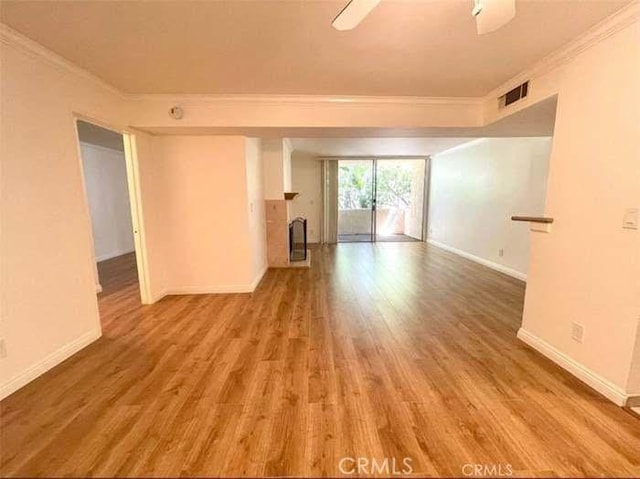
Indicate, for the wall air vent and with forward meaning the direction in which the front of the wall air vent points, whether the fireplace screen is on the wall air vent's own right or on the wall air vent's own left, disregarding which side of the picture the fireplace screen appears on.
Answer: on the wall air vent's own right

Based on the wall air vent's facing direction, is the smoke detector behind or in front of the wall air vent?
in front

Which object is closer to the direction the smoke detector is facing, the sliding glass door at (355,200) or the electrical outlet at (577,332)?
the electrical outlet

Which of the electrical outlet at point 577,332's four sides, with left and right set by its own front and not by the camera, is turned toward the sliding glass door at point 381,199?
right

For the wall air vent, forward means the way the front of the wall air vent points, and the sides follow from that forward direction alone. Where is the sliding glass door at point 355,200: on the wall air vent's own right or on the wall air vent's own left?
on the wall air vent's own right

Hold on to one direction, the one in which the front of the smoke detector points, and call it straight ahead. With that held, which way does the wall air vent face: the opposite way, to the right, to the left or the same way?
to the right

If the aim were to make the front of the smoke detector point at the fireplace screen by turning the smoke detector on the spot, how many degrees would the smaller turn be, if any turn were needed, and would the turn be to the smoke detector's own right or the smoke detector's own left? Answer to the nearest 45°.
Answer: approximately 135° to the smoke detector's own left

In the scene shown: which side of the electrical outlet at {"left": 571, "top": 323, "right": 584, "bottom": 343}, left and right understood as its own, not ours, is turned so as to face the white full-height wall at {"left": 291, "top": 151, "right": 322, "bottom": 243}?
right

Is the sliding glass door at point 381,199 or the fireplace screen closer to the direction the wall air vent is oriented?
the fireplace screen

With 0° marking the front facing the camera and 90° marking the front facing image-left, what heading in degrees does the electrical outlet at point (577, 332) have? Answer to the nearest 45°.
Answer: approximately 45°

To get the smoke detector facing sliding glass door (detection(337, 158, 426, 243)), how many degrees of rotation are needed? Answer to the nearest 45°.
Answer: approximately 135° to its left

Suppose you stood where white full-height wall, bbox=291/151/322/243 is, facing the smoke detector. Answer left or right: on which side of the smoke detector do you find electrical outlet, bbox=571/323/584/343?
left

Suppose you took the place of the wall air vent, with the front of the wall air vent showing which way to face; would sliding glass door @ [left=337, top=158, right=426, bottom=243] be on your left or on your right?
on your right
